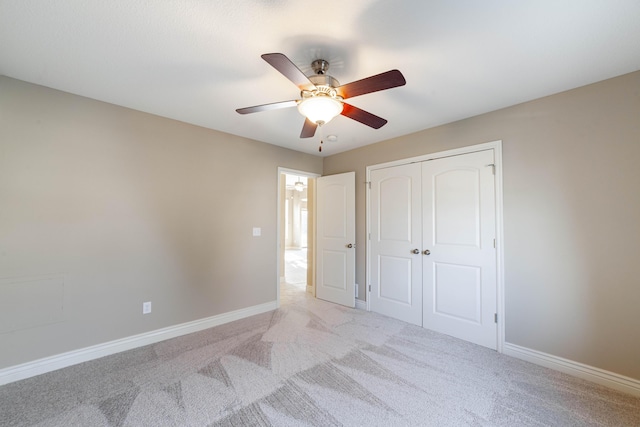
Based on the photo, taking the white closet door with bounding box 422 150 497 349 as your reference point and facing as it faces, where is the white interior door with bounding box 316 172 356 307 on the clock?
The white interior door is roughly at 2 o'clock from the white closet door.

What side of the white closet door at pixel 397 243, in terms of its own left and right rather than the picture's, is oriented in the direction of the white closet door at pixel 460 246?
left

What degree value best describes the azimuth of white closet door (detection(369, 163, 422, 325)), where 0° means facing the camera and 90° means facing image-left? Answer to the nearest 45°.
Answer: approximately 45°

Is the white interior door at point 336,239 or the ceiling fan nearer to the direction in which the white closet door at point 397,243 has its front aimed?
the ceiling fan

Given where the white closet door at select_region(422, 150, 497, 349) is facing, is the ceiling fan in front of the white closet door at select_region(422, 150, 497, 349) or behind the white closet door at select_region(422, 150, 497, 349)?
in front

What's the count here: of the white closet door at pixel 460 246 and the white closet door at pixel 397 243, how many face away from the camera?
0

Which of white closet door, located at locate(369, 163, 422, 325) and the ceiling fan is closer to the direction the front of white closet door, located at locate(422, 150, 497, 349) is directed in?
the ceiling fan

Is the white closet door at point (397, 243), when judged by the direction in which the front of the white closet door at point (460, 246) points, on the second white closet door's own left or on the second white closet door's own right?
on the second white closet door's own right

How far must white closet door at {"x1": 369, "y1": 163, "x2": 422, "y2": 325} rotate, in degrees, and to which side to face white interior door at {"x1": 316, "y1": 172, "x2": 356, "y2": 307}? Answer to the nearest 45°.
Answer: approximately 90° to its right

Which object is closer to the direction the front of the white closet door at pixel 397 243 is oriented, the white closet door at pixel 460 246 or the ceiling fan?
the ceiling fan

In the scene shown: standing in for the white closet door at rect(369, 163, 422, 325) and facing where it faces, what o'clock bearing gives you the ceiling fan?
The ceiling fan is roughly at 11 o'clock from the white closet door.

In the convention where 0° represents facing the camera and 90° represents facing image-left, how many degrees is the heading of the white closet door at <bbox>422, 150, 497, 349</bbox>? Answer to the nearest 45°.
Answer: approximately 45°
